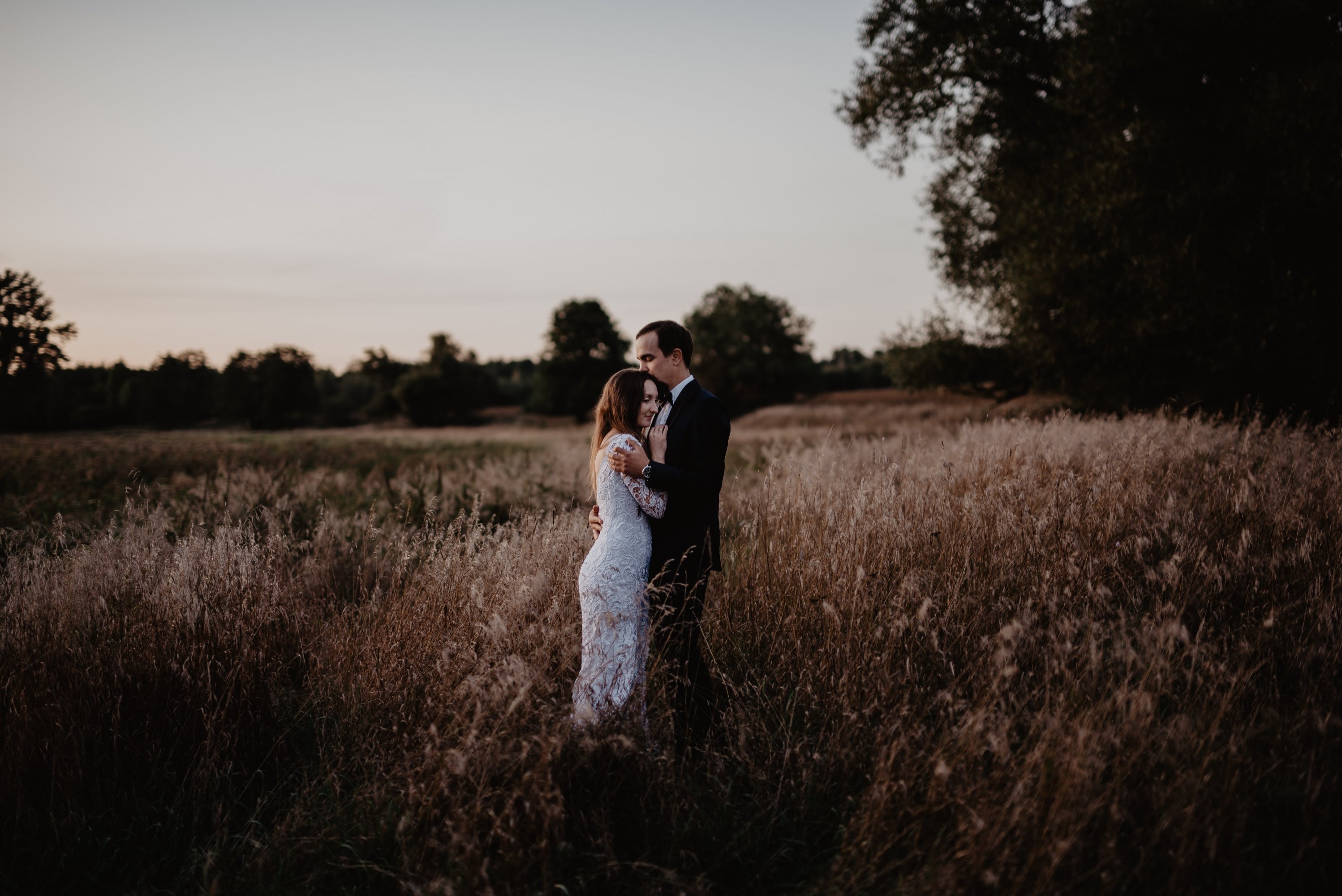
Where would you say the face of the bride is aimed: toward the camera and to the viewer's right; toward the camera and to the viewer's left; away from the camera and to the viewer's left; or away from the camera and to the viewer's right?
toward the camera and to the viewer's right

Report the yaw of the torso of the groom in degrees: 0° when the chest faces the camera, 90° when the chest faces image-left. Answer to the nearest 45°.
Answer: approximately 90°

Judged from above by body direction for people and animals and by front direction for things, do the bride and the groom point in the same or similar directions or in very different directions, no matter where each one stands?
very different directions

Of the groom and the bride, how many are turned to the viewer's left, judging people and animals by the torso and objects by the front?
1

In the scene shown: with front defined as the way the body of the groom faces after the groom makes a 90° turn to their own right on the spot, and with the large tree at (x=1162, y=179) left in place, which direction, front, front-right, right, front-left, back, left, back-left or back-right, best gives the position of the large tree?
front-right

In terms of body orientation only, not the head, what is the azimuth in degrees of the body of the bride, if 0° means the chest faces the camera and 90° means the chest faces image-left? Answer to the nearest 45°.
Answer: approximately 270°

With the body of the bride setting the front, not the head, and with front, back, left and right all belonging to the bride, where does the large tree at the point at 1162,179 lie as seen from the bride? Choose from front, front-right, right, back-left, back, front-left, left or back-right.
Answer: front-left

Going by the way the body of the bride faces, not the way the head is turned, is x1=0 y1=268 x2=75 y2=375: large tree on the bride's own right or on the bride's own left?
on the bride's own left
